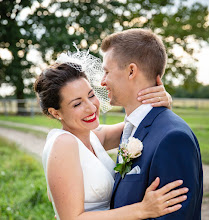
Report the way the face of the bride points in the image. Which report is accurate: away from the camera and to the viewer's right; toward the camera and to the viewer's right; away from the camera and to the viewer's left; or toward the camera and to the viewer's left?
toward the camera and to the viewer's right

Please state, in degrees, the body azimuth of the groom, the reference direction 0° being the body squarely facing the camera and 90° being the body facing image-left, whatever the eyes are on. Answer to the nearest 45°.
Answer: approximately 90°

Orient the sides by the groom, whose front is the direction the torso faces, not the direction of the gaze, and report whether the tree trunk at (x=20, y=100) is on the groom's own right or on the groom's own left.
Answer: on the groom's own right

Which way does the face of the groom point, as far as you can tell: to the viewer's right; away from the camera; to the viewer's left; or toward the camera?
to the viewer's left

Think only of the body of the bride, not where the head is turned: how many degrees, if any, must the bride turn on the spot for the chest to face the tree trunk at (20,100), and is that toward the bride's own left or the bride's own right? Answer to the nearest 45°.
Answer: approximately 135° to the bride's own left

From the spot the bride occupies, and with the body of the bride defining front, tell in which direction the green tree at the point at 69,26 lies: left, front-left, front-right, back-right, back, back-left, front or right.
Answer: back-left
